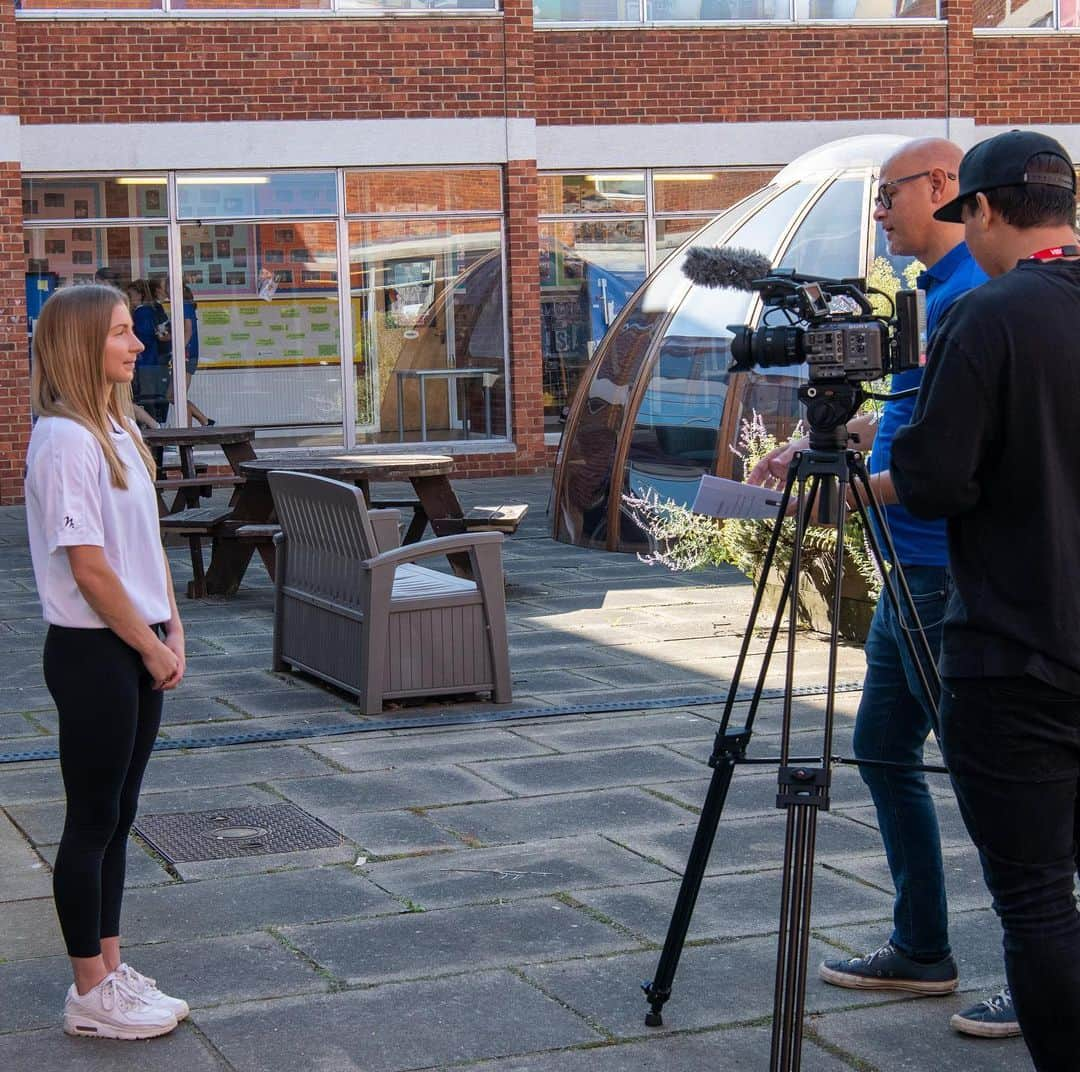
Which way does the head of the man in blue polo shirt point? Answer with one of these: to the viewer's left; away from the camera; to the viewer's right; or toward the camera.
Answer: to the viewer's left

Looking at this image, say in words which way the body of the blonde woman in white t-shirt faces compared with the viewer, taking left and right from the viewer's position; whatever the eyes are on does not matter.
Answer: facing to the right of the viewer

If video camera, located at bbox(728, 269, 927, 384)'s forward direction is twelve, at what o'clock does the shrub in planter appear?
The shrub in planter is roughly at 3 o'clock from the video camera.

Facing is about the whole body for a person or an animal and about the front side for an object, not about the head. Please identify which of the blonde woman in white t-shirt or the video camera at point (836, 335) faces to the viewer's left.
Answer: the video camera

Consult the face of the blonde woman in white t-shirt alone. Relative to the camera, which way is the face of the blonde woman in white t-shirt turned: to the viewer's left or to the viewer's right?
to the viewer's right

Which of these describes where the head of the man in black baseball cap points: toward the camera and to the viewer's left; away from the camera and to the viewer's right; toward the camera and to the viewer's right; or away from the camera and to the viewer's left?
away from the camera and to the viewer's left

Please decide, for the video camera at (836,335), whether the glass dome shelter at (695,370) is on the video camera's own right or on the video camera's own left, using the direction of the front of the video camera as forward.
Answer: on the video camera's own right

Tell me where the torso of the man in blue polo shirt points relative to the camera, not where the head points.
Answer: to the viewer's left

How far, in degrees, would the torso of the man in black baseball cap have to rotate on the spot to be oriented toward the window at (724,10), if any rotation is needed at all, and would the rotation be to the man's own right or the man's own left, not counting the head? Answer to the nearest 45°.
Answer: approximately 45° to the man's own right

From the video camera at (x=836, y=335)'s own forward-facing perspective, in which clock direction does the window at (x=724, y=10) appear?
The window is roughly at 3 o'clock from the video camera.

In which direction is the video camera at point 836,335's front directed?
to the viewer's left

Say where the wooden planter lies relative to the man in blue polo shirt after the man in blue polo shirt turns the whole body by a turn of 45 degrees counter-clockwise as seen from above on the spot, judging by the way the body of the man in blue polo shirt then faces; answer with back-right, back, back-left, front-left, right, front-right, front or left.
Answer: back-right

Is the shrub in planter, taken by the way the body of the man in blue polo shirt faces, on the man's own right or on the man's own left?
on the man's own right

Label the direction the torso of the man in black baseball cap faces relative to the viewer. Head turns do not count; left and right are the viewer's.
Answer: facing away from the viewer and to the left of the viewer

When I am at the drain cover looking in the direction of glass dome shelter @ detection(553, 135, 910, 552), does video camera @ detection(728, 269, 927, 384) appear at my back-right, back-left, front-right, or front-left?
back-right

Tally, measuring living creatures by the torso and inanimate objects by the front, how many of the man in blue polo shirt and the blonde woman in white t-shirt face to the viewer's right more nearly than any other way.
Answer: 1
